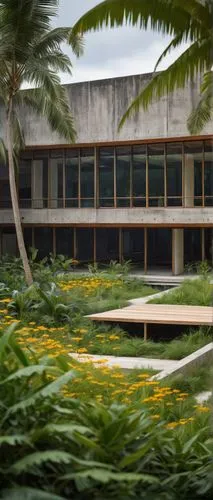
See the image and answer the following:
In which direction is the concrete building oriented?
toward the camera

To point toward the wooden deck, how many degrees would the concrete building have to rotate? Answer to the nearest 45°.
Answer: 0° — it already faces it

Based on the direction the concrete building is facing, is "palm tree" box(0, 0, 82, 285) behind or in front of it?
in front

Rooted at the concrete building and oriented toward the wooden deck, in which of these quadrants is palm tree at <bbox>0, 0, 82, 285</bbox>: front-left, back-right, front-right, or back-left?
front-right
